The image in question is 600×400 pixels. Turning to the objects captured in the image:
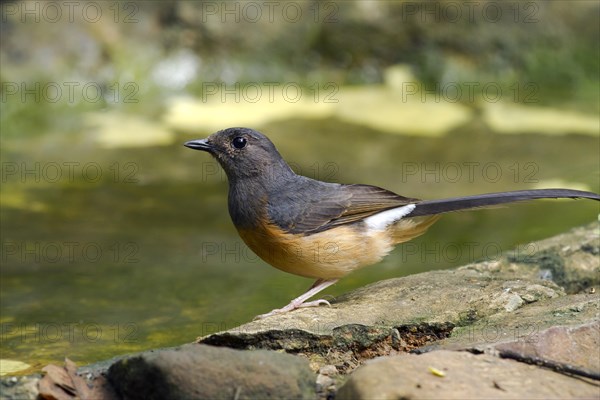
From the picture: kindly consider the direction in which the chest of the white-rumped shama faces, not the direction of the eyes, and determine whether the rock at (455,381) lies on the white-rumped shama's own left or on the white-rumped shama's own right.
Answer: on the white-rumped shama's own left

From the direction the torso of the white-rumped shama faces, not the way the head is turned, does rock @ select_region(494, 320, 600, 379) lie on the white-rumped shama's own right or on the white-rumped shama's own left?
on the white-rumped shama's own left

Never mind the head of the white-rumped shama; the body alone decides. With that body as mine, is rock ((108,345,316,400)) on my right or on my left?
on my left

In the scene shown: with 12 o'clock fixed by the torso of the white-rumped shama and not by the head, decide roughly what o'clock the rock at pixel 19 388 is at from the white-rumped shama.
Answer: The rock is roughly at 10 o'clock from the white-rumped shama.

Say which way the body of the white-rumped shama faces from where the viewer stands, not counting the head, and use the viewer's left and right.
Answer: facing to the left of the viewer
